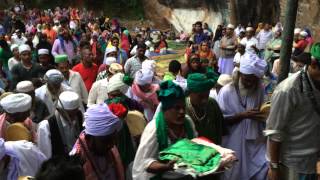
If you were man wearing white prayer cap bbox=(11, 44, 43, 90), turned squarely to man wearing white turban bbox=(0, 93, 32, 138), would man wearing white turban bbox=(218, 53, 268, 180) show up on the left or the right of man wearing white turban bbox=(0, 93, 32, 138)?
left

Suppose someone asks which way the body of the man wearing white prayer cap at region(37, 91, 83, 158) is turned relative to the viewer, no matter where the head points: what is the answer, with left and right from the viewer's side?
facing the viewer and to the right of the viewer

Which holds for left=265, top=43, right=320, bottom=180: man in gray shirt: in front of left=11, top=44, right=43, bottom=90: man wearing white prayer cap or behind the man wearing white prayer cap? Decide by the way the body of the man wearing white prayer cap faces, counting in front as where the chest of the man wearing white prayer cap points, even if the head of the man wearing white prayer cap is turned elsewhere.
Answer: in front

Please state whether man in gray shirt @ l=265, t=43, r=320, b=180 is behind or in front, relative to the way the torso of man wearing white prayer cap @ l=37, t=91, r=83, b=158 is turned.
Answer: in front

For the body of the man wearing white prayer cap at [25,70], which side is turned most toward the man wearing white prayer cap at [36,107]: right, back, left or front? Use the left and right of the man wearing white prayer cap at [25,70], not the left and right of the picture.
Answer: front

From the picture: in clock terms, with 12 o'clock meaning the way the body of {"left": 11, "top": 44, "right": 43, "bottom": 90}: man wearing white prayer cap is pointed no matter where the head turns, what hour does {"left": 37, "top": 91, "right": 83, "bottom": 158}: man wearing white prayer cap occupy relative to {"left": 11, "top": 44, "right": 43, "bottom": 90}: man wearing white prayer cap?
{"left": 37, "top": 91, "right": 83, "bottom": 158}: man wearing white prayer cap is roughly at 12 o'clock from {"left": 11, "top": 44, "right": 43, "bottom": 90}: man wearing white prayer cap.

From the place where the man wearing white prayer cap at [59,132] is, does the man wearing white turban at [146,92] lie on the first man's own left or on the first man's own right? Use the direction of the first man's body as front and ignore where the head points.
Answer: on the first man's own left

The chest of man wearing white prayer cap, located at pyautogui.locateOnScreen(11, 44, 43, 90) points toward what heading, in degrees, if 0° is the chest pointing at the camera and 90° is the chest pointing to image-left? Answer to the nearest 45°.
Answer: approximately 0°

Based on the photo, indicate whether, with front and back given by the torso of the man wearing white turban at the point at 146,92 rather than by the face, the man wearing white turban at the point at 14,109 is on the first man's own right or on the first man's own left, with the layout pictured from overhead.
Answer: on the first man's own right
